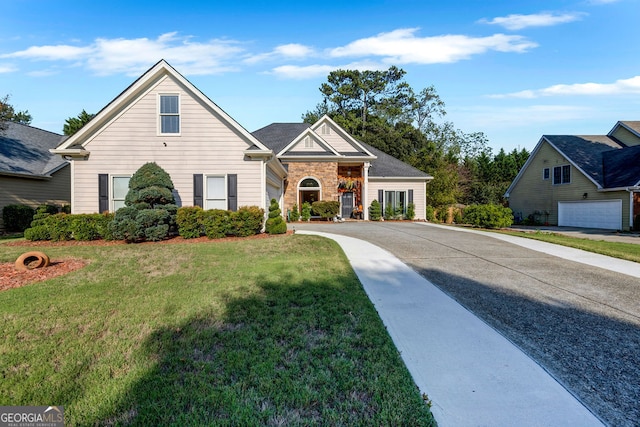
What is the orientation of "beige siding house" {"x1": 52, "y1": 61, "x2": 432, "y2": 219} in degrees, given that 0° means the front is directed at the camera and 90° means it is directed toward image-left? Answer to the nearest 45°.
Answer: approximately 0°

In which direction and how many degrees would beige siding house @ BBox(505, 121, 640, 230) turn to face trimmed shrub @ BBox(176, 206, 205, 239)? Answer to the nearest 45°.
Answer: approximately 45° to its right

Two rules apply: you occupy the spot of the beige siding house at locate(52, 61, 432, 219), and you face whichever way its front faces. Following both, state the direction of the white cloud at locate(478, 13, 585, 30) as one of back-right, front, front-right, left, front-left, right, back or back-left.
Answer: left

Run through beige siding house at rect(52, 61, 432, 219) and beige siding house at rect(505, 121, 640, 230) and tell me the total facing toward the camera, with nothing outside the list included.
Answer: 2
